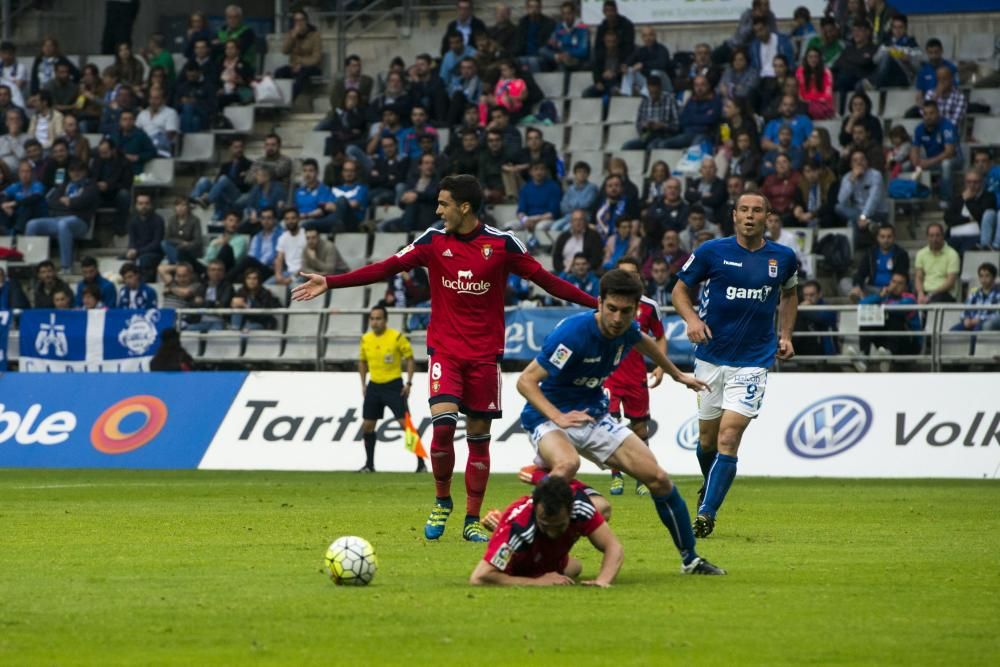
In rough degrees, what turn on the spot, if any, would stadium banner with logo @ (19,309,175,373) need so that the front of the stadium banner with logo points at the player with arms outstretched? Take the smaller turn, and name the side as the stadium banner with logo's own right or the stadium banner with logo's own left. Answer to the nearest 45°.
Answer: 0° — it already faces them

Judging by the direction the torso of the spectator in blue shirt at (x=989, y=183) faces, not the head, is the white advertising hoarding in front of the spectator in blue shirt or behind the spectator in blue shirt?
in front

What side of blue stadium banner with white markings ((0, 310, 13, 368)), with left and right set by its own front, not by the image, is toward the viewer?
front

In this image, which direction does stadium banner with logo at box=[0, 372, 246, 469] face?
toward the camera

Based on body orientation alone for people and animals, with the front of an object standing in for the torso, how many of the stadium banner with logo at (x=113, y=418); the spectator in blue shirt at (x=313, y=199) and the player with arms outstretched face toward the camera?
3

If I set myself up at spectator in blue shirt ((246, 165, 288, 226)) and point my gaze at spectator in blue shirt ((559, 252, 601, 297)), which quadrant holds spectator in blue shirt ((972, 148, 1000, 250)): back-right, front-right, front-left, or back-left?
front-left

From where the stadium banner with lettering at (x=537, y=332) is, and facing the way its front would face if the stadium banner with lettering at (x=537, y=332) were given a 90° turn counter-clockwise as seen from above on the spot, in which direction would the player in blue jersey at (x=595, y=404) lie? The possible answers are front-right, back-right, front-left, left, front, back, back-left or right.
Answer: right

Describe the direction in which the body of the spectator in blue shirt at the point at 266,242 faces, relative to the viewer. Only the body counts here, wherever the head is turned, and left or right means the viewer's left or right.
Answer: facing the viewer and to the left of the viewer

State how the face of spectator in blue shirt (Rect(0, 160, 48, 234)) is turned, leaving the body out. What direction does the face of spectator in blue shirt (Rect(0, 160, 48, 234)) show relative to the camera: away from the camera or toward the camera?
toward the camera

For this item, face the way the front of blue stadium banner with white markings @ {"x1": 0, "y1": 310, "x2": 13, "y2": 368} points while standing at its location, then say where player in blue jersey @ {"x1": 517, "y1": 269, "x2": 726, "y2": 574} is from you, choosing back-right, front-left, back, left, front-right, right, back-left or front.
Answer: front

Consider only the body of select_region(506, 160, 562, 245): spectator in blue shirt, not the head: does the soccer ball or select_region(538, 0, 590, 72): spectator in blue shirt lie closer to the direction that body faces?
the soccer ball

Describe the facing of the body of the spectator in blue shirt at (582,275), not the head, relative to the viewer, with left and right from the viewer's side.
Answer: facing the viewer

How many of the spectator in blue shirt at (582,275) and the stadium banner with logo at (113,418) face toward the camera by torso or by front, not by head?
2

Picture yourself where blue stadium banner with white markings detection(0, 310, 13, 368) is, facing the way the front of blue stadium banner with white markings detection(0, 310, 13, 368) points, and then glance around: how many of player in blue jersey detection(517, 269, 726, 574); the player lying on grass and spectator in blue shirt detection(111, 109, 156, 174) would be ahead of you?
2

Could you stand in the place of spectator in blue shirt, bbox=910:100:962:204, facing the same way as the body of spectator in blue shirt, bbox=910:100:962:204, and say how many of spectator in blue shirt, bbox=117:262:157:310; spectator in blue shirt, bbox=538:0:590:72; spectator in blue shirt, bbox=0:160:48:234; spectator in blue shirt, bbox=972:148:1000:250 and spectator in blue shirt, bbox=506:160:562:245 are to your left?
1

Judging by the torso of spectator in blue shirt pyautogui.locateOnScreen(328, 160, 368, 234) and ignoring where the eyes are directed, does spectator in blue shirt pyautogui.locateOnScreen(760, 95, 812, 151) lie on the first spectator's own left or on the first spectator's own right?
on the first spectator's own left

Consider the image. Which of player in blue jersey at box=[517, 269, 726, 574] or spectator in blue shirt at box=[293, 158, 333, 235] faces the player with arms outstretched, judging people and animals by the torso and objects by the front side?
the spectator in blue shirt
